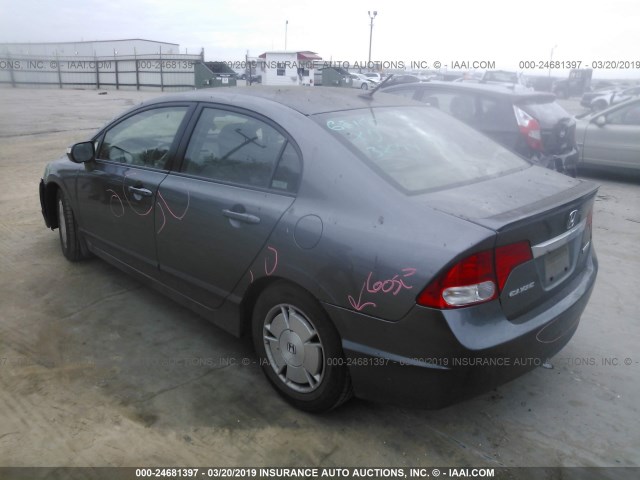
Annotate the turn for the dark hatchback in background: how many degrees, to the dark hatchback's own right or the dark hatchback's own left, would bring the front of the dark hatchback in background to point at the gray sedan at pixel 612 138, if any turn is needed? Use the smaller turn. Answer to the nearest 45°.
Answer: approximately 90° to the dark hatchback's own right

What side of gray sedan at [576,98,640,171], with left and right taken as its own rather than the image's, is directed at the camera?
left

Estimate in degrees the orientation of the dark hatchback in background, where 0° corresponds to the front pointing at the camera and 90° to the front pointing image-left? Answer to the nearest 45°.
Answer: approximately 135°

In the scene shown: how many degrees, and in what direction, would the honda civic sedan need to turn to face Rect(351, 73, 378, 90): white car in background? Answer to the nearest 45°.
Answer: approximately 45° to its right

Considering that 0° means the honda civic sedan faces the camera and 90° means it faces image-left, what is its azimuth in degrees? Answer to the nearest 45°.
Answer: approximately 135°

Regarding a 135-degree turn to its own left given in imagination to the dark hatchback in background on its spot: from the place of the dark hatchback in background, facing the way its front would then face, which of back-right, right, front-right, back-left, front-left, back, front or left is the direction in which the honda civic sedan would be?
front
